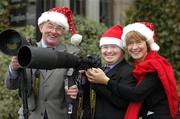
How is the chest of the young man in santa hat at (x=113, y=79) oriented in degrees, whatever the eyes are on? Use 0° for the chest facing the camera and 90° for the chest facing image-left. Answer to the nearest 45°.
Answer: approximately 45°

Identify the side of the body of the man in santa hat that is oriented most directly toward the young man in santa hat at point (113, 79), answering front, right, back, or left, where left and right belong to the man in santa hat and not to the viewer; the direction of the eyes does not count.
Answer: left

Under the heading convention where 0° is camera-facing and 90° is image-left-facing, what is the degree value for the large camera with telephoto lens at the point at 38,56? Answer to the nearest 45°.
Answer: approximately 45°
